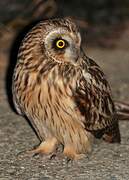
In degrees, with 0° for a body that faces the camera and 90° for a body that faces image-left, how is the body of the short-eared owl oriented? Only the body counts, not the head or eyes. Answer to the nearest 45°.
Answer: approximately 45°
